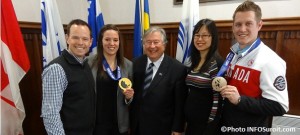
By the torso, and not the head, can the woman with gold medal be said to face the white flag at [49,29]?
no

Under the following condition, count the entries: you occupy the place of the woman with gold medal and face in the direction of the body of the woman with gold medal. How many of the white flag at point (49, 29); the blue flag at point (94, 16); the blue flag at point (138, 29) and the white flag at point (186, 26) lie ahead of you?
0

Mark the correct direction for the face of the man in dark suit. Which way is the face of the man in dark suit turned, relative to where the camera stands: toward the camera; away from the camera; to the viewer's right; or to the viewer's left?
toward the camera

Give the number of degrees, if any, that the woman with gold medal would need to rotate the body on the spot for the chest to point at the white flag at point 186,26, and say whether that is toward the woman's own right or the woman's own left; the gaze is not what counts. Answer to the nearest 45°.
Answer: approximately 135° to the woman's own left

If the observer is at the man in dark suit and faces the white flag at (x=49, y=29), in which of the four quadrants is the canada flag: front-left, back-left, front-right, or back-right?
front-left

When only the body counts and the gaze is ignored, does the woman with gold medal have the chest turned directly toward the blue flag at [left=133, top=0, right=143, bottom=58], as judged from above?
no

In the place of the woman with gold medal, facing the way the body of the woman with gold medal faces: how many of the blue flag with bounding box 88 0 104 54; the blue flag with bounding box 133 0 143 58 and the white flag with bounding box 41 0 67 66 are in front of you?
0

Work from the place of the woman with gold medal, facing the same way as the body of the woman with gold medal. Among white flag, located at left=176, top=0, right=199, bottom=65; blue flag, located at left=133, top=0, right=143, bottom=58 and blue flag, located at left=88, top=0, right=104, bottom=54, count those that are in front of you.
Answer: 0

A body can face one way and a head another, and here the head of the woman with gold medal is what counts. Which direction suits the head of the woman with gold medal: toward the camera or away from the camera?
toward the camera

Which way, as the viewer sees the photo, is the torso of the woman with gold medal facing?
toward the camera

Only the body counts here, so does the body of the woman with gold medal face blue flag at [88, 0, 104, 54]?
no
